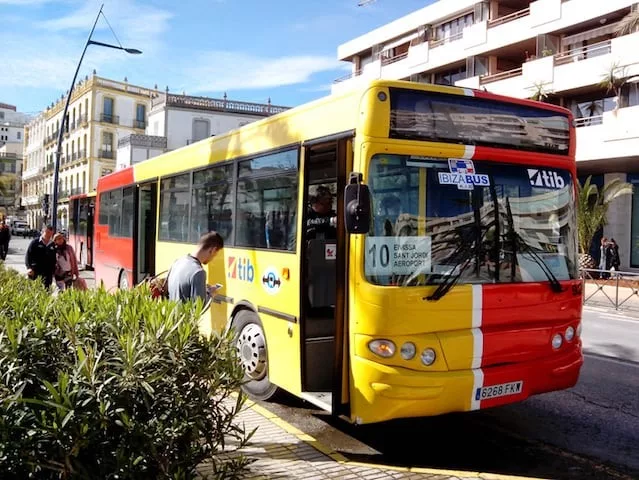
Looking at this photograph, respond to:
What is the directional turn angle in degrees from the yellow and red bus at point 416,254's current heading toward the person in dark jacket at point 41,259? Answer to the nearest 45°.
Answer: approximately 180°

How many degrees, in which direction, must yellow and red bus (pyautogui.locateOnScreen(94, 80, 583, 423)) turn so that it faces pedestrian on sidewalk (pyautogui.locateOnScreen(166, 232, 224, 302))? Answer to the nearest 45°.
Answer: approximately 135° to its right

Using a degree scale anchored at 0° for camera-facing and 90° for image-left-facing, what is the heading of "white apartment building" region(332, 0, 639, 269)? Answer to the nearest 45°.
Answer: approximately 45°

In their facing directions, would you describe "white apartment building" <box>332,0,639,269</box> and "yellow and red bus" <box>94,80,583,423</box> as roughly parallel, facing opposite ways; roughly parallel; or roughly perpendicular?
roughly perpendicular

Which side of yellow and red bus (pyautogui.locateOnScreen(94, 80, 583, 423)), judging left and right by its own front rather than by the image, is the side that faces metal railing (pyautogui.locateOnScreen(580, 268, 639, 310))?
left

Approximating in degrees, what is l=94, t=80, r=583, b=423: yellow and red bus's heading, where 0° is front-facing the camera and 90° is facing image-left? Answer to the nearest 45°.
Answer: approximately 315°

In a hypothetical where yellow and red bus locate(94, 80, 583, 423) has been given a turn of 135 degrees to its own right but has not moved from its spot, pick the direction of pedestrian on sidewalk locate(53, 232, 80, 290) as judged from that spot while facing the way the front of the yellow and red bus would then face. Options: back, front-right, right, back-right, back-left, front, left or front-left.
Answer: front-right

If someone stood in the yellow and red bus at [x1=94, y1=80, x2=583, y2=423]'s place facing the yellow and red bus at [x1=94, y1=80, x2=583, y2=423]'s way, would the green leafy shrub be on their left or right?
on their right

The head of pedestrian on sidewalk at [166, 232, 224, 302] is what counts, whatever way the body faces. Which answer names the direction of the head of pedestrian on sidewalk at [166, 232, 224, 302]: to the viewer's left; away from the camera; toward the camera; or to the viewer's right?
to the viewer's right

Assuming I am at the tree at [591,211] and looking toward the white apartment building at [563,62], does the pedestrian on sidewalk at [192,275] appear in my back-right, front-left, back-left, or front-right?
back-left
